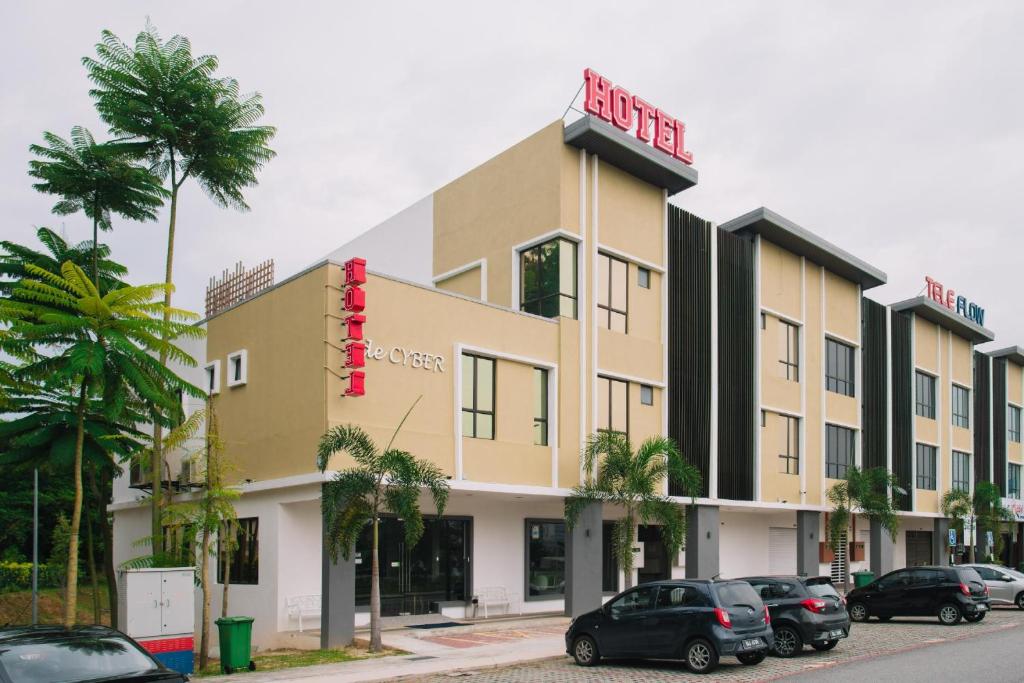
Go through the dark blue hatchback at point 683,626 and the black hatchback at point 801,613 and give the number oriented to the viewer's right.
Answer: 0

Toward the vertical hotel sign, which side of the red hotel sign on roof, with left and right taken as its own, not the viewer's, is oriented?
right

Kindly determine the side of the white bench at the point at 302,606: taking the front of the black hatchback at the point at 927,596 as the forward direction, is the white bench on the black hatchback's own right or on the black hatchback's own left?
on the black hatchback's own left

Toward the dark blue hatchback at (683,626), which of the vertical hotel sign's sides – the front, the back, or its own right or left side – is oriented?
left

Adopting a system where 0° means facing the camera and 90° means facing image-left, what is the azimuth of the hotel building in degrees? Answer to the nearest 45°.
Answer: approximately 315°

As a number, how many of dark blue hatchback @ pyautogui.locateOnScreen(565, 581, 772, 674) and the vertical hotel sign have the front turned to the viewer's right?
0

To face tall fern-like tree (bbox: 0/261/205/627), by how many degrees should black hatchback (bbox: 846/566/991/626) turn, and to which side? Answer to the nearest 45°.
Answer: approximately 90° to its left

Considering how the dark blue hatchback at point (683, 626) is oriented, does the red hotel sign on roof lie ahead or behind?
ahead

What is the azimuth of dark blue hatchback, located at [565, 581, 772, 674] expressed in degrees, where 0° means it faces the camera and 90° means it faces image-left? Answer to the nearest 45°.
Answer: approximately 135°

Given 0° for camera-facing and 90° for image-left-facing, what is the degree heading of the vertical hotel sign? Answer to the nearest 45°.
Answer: approximately 45°
